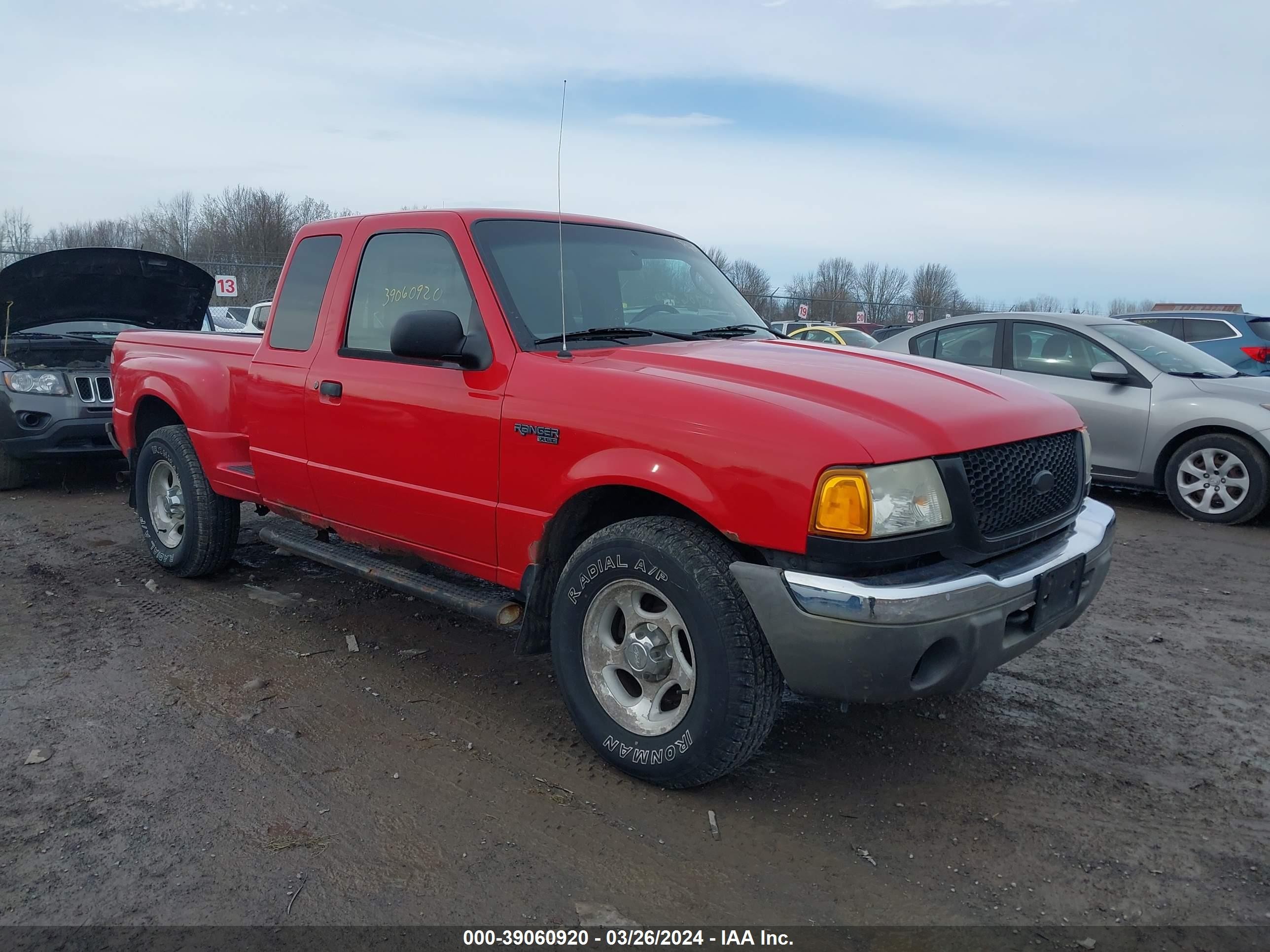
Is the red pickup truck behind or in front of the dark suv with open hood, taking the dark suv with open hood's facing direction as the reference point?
in front

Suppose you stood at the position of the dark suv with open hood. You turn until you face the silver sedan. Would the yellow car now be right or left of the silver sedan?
left

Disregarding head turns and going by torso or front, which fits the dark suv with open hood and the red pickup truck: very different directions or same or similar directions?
same or similar directions

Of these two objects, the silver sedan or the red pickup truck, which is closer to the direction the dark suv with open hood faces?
the red pickup truck

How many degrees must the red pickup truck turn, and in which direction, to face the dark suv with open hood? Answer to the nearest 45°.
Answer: approximately 180°

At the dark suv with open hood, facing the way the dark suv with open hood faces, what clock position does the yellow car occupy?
The yellow car is roughly at 8 o'clock from the dark suv with open hood.

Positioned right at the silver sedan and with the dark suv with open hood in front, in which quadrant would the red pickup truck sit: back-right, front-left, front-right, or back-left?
front-left

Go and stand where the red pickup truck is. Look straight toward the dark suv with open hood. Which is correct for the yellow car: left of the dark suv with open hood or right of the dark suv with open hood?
right

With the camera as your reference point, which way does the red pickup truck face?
facing the viewer and to the right of the viewer

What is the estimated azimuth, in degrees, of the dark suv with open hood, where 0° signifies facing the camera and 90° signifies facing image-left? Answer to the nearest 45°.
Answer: approximately 0°

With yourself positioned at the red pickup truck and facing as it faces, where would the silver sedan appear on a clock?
The silver sedan is roughly at 9 o'clock from the red pickup truck.

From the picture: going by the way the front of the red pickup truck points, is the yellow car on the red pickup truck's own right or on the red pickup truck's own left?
on the red pickup truck's own left
